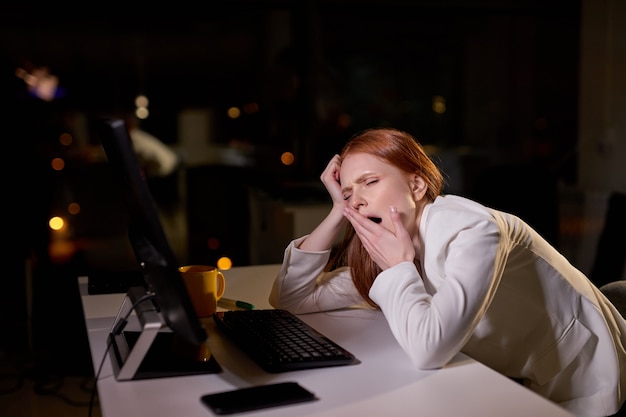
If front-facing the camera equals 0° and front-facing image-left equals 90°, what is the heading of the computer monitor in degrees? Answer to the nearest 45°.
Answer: approximately 270°

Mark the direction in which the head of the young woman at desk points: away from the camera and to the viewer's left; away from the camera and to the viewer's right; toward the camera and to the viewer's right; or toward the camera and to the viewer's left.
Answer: toward the camera and to the viewer's left

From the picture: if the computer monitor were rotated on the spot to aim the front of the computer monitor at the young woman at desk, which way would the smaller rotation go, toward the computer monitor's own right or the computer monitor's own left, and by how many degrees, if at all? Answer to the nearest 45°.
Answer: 0° — it already faces them
